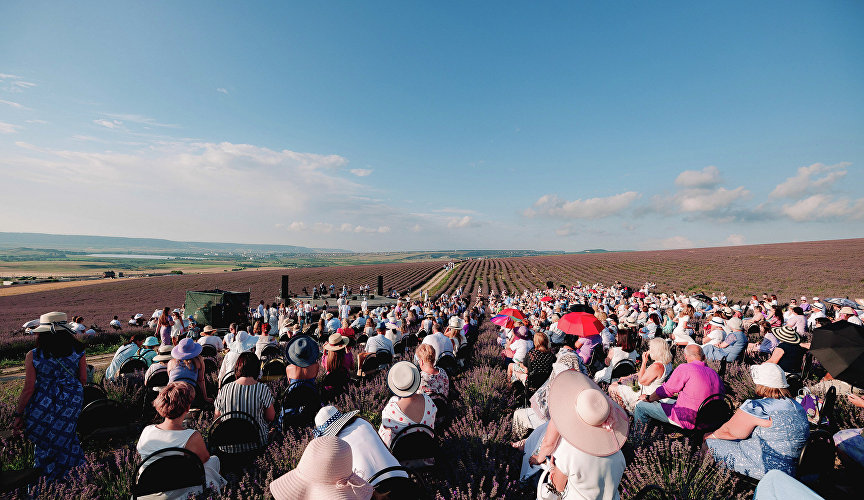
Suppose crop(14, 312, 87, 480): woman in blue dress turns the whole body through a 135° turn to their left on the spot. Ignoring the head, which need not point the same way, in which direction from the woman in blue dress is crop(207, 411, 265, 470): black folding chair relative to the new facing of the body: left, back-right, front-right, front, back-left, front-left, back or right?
left

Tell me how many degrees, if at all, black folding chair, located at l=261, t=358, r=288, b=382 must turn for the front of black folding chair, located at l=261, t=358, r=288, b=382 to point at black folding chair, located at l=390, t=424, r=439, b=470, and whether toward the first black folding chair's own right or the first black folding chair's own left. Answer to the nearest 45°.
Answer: approximately 180°

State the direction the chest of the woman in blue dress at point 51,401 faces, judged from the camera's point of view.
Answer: away from the camera

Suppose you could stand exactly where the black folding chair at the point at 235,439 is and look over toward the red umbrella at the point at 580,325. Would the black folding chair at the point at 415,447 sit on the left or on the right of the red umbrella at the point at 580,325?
right

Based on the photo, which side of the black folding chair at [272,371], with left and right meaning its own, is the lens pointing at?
back

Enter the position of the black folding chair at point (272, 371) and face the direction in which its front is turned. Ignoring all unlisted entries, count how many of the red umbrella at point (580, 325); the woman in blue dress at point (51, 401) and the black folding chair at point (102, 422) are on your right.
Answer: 1

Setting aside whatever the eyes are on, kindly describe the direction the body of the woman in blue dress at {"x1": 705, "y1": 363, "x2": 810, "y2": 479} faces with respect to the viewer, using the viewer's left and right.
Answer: facing away from the viewer and to the left of the viewer

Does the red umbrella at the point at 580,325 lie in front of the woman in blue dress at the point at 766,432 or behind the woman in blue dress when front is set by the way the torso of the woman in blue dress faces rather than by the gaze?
in front

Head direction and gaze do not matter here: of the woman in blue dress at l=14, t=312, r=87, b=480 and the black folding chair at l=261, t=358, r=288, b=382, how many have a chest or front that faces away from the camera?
2

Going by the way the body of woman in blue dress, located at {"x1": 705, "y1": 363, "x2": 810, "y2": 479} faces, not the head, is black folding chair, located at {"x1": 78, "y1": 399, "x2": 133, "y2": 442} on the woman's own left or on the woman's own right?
on the woman's own left

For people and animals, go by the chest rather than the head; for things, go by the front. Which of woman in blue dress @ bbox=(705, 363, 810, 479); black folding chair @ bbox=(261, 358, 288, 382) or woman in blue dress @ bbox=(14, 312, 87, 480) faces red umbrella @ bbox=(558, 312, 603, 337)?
woman in blue dress @ bbox=(705, 363, 810, 479)

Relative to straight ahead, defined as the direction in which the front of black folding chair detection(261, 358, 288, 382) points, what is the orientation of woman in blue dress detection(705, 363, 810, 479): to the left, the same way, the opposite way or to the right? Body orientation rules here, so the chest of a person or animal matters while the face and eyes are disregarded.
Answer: the same way

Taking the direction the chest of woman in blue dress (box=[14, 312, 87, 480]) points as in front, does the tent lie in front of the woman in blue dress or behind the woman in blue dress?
in front

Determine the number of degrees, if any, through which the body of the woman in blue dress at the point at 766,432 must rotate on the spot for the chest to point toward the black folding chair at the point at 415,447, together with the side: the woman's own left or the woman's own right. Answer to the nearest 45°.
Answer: approximately 90° to the woman's own left

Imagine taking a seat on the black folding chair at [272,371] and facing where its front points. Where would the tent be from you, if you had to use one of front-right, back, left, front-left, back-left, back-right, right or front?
front

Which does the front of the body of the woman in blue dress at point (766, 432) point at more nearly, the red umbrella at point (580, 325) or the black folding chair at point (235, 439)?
the red umbrella

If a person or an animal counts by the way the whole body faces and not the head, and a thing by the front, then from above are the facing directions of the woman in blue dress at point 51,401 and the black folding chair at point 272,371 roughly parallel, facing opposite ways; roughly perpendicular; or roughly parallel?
roughly parallel

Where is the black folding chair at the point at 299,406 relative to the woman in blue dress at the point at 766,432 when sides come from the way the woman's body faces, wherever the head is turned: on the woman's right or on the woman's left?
on the woman's left
